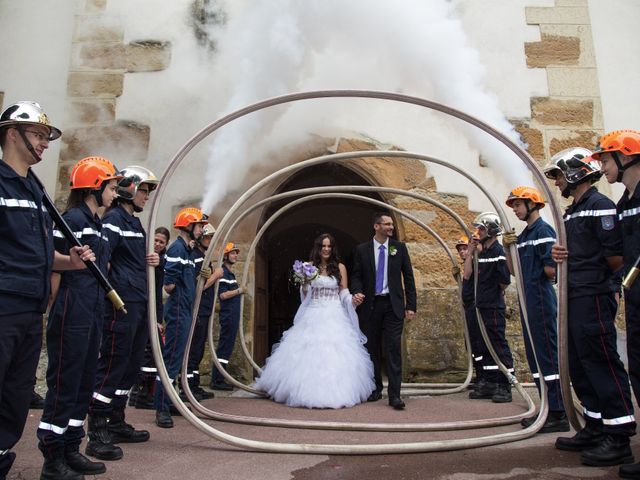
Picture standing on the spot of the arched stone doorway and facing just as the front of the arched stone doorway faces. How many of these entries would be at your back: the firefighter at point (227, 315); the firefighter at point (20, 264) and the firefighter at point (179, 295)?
0

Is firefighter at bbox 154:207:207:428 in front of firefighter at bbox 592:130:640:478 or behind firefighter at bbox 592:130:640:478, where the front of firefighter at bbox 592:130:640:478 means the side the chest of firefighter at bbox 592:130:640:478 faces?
in front

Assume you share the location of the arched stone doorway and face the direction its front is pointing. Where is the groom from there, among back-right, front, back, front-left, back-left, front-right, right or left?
front

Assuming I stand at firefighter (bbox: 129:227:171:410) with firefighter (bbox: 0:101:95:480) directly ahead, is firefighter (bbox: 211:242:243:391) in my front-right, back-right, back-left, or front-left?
back-left

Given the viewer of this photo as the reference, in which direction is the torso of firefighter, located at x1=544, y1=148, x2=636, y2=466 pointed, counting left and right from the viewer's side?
facing to the left of the viewer

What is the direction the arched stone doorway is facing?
toward the camera

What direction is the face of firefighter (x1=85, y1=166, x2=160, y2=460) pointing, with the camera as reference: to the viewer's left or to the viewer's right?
to the viewer's right

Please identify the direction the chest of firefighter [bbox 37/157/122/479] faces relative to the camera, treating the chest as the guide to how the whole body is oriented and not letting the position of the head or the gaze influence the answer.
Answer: to the viewer's right

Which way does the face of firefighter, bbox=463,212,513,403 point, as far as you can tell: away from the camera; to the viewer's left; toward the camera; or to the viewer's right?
to the viewer's left

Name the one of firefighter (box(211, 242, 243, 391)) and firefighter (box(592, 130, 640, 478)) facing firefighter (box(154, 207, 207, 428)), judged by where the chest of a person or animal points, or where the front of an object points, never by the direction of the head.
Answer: firefighter (box(592, 130, 640, 478))

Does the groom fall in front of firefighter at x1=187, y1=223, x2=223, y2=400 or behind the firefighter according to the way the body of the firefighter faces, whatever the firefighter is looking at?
in front

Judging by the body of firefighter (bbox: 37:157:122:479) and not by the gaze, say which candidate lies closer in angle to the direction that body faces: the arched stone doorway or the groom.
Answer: the groom

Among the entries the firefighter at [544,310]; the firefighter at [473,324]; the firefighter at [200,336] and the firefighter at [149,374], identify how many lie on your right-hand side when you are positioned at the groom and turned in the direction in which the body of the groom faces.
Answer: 2

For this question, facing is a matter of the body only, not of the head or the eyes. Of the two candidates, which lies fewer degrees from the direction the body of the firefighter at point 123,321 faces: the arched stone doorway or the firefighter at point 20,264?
the arched stone doorway

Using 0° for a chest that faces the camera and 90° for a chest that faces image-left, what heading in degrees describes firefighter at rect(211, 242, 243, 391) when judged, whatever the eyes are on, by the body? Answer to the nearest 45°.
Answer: approximately 270°

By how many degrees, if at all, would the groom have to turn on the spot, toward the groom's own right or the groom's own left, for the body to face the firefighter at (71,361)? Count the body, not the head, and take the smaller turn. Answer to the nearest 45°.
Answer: approximately 45° to the groom's own right

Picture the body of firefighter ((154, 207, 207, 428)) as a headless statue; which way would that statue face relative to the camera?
to the viewer's right

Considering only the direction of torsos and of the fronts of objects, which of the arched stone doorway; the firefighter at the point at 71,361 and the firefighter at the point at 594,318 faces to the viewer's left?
the firefighter at the point at 594,318

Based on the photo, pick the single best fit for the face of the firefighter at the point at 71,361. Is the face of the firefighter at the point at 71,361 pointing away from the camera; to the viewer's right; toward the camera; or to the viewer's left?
to the viewer's right

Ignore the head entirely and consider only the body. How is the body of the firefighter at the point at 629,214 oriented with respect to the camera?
to the viewer's left

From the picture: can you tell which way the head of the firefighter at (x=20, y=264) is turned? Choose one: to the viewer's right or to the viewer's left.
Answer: to the viewer's right

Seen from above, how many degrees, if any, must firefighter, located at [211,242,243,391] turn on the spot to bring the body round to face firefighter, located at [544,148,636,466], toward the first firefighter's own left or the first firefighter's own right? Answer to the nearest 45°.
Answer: approximately 45° to the first firefighter's own right
